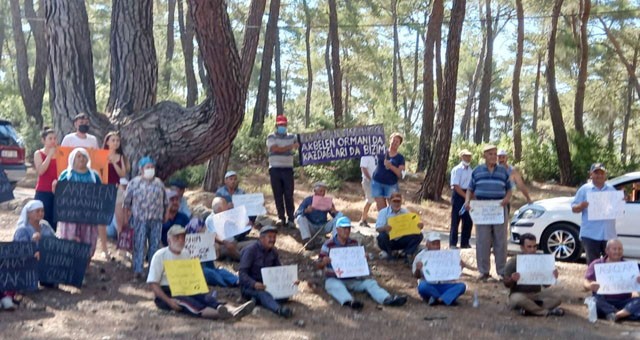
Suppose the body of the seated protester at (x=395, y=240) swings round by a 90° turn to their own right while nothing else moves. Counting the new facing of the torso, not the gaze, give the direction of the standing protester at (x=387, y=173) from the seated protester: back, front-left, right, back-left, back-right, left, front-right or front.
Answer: right

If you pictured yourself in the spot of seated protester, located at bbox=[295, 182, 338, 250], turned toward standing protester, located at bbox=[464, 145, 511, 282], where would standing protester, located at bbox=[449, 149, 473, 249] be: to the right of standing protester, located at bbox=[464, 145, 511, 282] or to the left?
left

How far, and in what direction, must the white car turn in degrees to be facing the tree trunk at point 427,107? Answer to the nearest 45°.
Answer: approximately 90° to its right

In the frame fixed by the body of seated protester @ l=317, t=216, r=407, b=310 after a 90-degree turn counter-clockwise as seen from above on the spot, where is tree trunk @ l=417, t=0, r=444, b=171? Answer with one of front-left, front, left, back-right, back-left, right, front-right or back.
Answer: front-left

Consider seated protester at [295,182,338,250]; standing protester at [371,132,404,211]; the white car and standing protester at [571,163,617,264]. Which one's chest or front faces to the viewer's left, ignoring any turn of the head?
the white car

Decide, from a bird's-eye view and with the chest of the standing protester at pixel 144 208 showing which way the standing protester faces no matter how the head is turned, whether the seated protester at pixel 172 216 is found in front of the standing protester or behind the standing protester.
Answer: behind

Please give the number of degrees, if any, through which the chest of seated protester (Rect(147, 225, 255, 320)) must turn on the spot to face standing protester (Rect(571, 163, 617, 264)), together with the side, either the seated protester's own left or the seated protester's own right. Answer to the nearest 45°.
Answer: approximately 45° to the seated protester's own left

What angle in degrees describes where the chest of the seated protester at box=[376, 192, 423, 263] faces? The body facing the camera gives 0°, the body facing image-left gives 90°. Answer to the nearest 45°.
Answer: approximately 0°

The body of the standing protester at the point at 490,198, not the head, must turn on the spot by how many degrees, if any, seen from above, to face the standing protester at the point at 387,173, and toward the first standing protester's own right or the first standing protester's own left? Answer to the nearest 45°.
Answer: approximately 135° to the first standing protester's own right

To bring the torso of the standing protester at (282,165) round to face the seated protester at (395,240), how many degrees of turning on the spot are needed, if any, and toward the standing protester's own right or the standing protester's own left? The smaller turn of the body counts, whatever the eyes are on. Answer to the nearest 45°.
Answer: approximately 45° to the standing protester's own left
